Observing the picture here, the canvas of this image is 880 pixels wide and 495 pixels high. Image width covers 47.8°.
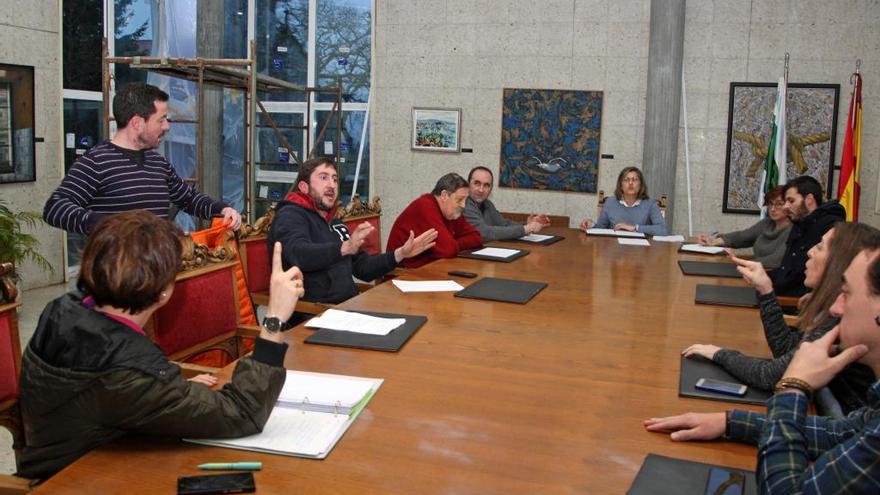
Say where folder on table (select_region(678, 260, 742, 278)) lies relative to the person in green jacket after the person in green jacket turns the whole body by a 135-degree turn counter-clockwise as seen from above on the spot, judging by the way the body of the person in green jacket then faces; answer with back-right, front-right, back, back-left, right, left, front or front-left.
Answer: back-right

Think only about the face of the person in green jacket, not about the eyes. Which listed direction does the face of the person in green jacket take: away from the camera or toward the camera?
away from the camera

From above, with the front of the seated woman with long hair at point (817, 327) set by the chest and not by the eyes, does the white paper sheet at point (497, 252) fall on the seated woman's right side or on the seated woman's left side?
on the seated woman's right side

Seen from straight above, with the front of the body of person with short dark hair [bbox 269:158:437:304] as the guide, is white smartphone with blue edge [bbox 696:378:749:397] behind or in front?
in front

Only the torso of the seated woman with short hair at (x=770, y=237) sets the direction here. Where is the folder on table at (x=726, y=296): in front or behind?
in front

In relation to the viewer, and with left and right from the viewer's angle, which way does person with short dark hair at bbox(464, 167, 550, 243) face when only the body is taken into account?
facing the viewer and to the right of the viewer

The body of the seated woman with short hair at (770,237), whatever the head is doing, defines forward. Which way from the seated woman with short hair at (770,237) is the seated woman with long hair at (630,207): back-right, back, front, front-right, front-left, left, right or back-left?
right

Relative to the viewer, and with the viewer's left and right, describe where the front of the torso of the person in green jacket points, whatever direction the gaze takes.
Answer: facing away from the viewer and to the right of the viewer

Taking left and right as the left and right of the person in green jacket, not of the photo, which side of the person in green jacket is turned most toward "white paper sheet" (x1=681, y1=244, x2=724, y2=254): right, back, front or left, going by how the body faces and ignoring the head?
front

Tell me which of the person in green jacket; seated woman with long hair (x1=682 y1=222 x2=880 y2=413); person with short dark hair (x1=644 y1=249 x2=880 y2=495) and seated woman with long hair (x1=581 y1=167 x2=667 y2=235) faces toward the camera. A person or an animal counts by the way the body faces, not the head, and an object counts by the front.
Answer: seated woman with long hair (x1=581 y1=167 x2=667 y2=235)

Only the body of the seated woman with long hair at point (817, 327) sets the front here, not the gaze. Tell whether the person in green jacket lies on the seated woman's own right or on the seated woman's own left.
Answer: on the seated woman's own left

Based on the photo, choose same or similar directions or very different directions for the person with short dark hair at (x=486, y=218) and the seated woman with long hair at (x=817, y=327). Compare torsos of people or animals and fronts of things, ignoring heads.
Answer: very different directions

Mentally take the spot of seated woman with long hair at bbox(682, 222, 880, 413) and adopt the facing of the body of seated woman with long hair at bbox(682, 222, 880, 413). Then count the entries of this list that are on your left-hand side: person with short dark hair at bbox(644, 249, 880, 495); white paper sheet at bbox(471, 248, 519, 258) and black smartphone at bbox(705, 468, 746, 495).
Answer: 2

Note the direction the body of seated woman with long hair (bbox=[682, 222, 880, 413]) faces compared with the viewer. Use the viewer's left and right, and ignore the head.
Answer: facing to the left of the viewer

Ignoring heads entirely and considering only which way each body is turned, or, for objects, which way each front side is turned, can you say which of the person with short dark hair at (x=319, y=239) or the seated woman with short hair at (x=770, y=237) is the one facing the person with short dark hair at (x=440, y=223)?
the seated woman with short hair

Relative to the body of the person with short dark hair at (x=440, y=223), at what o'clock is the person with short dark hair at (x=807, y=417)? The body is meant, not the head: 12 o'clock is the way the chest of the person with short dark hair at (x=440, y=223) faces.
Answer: the person with short dark hair at (x=807, y=417) is roughly at 1 o'clock from the person with short dark hair at (x=440, y=223).

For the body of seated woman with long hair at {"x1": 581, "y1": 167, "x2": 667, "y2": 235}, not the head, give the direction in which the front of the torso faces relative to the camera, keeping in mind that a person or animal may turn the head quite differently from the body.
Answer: toward the camera

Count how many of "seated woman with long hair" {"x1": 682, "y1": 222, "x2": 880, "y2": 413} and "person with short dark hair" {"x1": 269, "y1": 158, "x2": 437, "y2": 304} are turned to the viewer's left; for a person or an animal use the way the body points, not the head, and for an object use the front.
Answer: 1
